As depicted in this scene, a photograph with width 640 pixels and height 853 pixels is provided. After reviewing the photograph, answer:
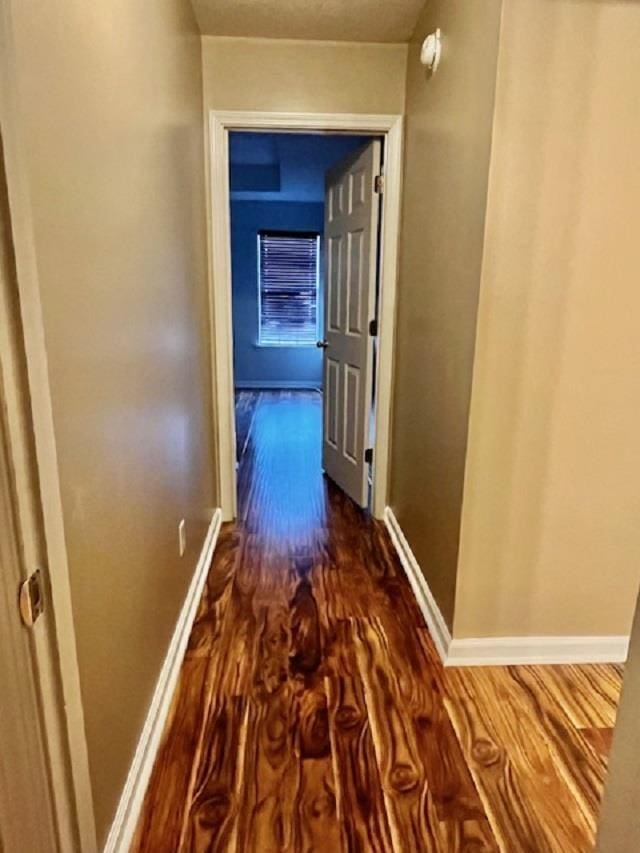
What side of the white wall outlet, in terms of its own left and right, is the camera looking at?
right

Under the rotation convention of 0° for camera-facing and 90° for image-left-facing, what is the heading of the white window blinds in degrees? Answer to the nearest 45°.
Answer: approximately 0°

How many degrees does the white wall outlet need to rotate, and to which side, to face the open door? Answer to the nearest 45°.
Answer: approximately 45° to its left

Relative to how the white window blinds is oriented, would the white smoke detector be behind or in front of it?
in front
